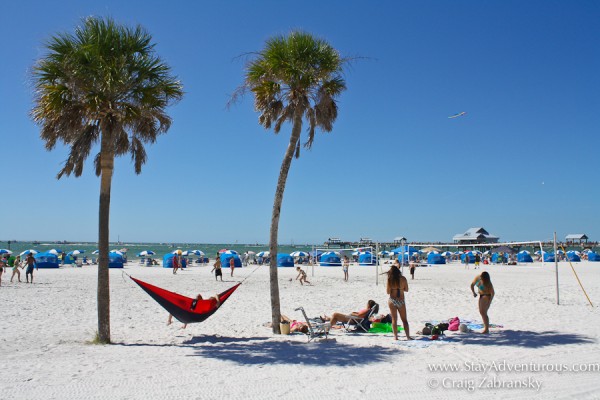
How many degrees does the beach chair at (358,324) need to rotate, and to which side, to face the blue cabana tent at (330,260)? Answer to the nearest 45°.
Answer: approximately 90° to its right

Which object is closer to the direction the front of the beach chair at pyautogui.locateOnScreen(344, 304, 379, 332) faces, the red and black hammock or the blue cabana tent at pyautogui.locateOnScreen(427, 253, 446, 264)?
the red and black hammock

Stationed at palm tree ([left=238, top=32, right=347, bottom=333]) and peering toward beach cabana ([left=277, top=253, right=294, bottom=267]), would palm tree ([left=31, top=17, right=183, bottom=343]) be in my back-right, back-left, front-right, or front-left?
back-left

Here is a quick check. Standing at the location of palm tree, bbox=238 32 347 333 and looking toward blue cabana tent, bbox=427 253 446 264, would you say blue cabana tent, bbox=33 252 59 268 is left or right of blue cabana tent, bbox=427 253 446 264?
left

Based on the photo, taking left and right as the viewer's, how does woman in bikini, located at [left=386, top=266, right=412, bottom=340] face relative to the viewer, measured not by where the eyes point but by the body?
facing away from the viewer

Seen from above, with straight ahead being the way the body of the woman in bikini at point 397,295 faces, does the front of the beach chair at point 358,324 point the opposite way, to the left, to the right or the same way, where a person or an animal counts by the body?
to the left

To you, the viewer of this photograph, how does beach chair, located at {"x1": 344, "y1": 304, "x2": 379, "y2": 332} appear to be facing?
facing to the left of the viewer

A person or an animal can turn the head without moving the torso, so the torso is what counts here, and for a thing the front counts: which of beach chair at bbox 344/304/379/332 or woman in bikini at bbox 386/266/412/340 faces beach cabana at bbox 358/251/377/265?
the woman in bikini

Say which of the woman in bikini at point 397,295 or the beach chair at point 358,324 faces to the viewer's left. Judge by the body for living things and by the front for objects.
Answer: the beach chair

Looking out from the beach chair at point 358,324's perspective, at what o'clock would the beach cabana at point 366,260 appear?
The beach cabana is roughly at 3 o'clock from the beach chair.

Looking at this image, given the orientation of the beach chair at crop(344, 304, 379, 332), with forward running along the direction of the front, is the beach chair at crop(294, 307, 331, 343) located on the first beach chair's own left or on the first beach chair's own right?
on the first beach chair's own left
